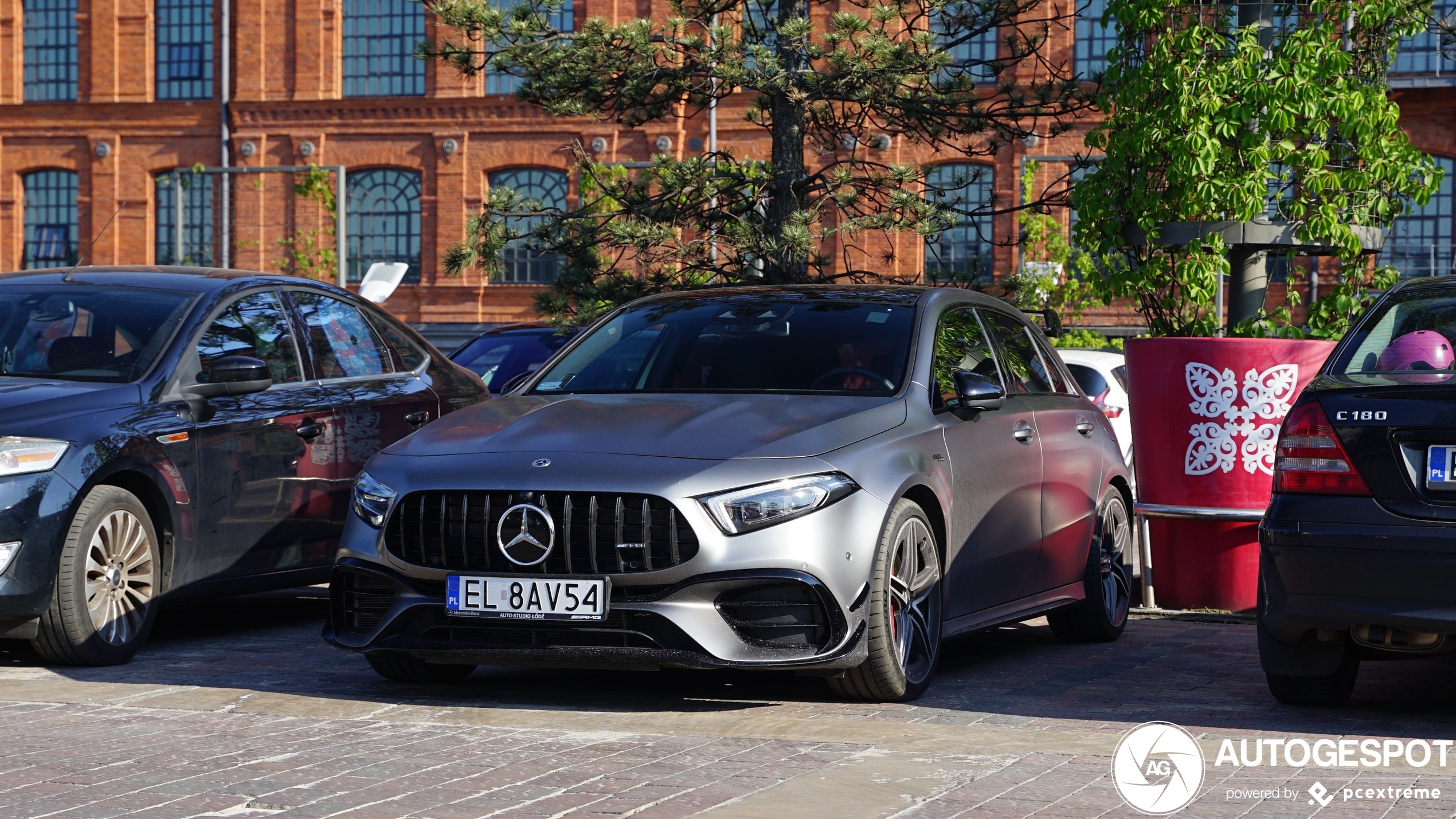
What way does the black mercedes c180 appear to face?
away from the camera

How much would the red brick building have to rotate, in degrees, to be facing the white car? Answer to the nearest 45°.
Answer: approximately 45° to its left

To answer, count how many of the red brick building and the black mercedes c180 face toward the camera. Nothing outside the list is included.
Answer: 1

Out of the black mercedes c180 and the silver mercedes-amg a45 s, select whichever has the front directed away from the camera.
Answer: the black mercedes c180

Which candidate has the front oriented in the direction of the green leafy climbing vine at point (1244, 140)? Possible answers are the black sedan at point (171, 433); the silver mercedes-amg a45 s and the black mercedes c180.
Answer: the black mercedes c180

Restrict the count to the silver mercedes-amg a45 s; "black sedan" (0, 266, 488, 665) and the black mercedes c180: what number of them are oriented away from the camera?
1

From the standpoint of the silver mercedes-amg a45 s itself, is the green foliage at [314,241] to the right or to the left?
on its right

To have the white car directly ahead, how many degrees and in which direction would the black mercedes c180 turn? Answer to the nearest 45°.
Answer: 0° — it already faces it

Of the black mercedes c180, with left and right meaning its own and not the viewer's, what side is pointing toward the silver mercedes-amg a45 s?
left

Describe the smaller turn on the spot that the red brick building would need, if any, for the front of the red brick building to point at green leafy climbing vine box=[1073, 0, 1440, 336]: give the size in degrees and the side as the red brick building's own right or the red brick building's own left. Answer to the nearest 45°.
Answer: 0° — it already faces it

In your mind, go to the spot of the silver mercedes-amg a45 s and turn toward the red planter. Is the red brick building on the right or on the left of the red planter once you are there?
left

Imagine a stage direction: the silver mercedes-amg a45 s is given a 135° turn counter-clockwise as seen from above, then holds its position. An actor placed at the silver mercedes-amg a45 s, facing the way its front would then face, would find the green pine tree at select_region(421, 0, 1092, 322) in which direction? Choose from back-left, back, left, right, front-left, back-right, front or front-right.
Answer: left

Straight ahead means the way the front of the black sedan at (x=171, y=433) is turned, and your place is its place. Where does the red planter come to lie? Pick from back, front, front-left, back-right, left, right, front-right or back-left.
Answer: back-left

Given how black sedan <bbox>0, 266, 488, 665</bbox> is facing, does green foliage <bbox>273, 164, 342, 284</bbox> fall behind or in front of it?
behind

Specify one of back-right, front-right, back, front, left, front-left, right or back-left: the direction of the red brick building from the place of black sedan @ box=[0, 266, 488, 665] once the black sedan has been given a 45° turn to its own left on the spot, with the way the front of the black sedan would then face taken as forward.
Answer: back
